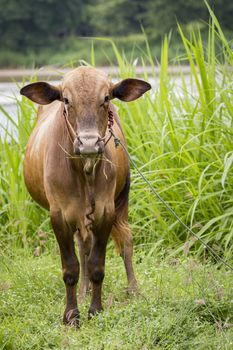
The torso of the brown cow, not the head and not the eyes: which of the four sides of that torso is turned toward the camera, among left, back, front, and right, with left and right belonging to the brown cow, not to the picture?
front
